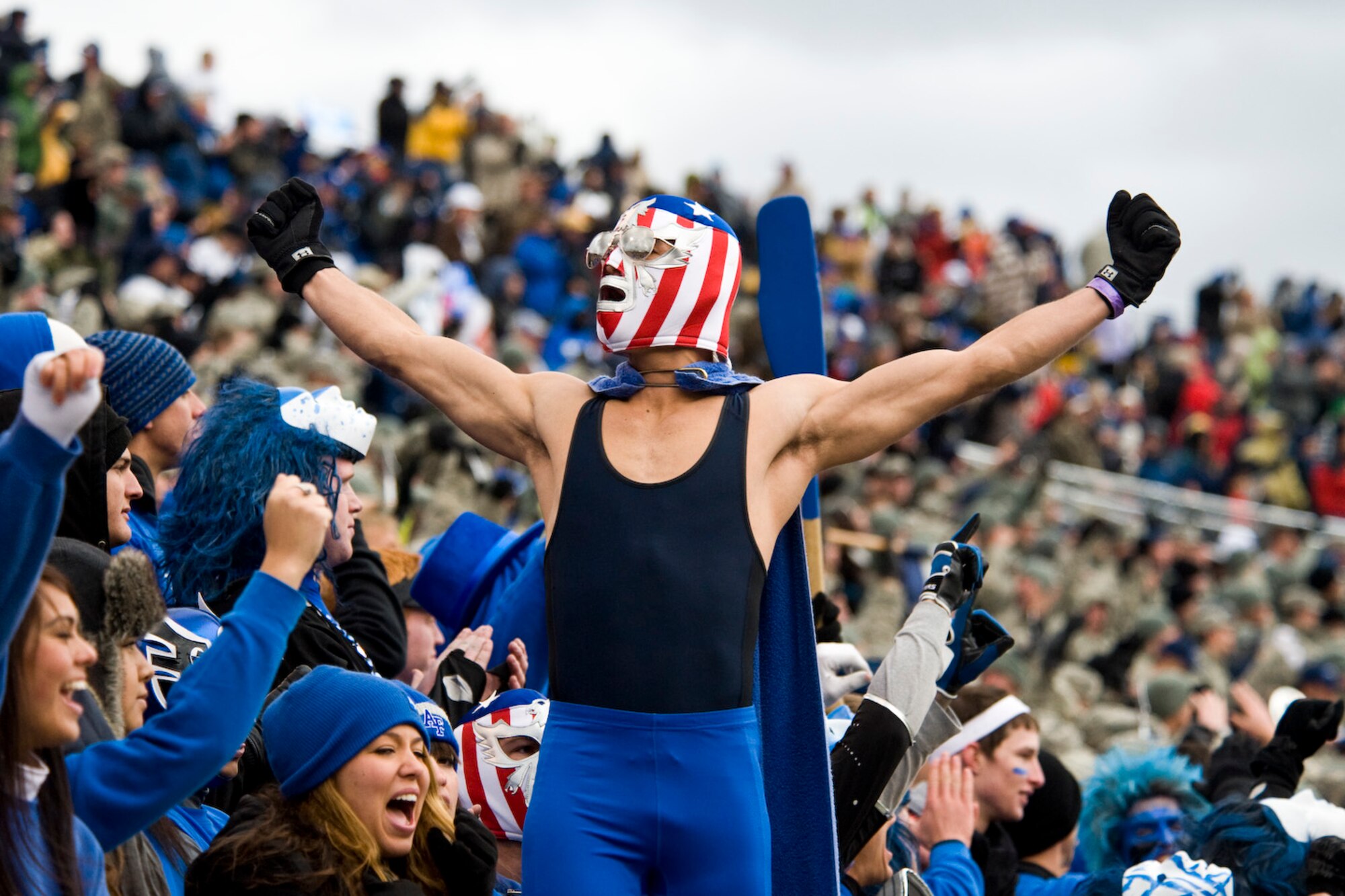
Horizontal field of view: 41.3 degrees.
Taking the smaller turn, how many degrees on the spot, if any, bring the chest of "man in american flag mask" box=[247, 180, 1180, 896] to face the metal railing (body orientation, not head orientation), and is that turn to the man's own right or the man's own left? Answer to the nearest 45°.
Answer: approximately 180°

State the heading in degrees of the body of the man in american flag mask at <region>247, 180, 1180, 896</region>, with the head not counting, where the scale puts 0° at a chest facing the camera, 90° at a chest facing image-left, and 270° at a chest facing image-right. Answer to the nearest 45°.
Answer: approximately 0°
